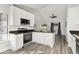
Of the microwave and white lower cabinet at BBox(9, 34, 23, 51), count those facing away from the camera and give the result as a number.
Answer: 0

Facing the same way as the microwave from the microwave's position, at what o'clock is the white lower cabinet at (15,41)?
The white lower cabinet is roughly at 2 o'clock from the microwave.

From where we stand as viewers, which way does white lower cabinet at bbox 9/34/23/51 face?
facing the viewer and to the right of the viewer

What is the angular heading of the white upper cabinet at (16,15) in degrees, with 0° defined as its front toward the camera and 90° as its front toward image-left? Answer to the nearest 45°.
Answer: approximately 315°

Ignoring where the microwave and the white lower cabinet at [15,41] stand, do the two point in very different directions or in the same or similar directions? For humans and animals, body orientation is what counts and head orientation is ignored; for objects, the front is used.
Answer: same or similar directions

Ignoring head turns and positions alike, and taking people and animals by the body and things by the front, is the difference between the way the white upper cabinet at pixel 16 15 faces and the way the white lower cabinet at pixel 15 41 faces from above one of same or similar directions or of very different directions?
same or similar directions
